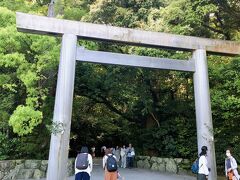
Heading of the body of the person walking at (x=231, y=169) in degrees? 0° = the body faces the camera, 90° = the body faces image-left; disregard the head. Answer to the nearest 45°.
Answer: approximately 45°

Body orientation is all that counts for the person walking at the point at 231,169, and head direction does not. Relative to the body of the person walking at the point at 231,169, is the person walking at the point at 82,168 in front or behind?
in front

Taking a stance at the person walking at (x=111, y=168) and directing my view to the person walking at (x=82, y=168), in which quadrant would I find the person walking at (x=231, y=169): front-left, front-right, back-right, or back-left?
back-left

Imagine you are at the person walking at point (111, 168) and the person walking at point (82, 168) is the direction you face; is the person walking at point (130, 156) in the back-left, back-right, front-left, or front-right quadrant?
back-right

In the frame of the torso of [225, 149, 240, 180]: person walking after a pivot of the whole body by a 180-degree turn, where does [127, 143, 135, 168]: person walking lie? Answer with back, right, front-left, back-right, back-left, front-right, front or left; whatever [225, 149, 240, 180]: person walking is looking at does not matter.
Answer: left

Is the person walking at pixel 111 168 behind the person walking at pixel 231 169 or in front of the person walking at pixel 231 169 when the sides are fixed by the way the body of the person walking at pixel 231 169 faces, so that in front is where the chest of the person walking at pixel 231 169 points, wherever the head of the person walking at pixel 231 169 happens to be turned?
in front
